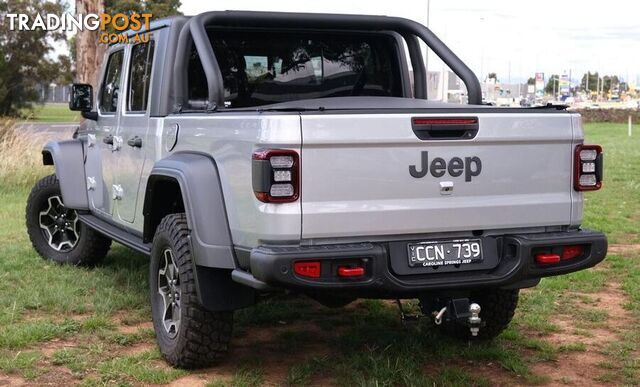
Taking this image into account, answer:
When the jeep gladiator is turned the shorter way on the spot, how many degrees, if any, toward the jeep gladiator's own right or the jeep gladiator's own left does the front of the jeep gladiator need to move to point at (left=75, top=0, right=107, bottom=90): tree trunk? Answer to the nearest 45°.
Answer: approximately 45° to the jeep gladiator's own right

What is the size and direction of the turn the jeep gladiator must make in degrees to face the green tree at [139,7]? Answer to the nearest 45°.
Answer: approximately 45° to its right

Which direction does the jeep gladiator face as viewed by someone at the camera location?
facing away from the viewer and to the left of the viewer
